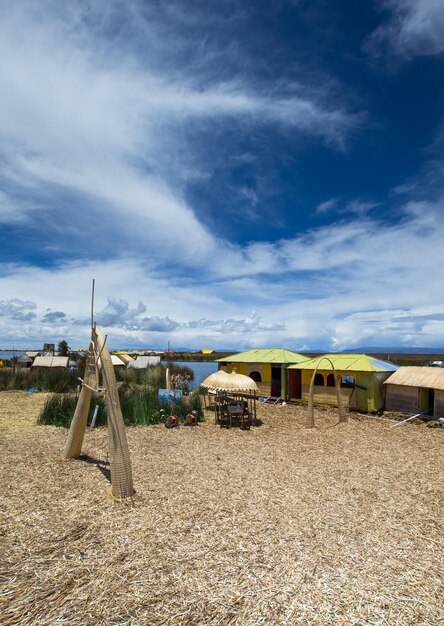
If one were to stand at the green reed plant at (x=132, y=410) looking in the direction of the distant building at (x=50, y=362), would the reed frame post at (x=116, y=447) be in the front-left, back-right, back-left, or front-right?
back-left

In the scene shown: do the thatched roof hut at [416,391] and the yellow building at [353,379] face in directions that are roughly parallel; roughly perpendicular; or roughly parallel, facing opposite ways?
roughly parallel

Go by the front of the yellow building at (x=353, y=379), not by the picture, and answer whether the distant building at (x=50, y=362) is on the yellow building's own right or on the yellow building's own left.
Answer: on the yellow building's own right

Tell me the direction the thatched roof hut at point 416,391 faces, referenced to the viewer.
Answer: facing the viewer and to the left of the viewer

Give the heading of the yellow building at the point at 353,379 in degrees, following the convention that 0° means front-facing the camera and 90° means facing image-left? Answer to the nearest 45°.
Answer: approximately 45°

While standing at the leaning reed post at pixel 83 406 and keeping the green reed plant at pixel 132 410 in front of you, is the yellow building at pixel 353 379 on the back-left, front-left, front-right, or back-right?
front-right

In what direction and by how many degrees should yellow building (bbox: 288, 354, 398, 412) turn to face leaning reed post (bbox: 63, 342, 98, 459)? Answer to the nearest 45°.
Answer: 0° — it already faces it

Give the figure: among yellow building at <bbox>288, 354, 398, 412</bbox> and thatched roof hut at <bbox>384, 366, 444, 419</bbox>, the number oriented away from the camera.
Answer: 0

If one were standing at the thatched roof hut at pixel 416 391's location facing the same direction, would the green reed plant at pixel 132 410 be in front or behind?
in front
